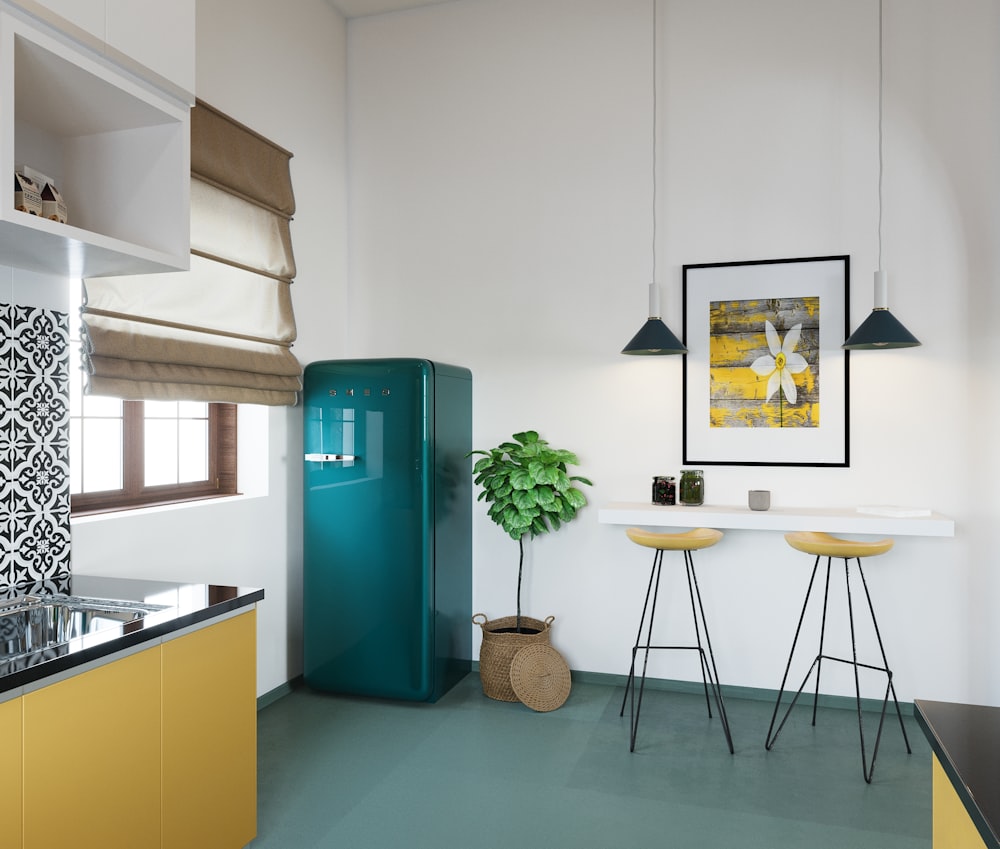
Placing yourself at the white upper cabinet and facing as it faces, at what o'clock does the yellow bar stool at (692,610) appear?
The yellow bar stool is roughly at 10 o'clock from the white upper cabinet.

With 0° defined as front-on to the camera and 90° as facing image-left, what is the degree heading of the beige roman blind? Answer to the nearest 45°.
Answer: approximately 315°

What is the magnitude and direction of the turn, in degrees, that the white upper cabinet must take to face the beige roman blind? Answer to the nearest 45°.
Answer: approximately 135° to its left

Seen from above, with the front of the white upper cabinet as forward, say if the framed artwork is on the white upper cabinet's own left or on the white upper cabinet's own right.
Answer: on the white upper cabinet's own left

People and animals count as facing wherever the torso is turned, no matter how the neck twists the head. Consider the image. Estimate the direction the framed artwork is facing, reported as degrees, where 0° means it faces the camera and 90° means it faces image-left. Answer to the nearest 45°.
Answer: approximately 0°

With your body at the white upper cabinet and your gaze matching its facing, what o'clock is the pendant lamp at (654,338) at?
The pendant lamp is roughly at 10 o'clock from the white upper cabinet.

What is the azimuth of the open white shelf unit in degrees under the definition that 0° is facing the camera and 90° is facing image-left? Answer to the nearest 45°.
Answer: approximately 315°

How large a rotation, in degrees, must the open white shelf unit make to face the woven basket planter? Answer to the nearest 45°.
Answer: approximately 90° to its left

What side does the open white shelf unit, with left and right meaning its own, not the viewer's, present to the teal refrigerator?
left

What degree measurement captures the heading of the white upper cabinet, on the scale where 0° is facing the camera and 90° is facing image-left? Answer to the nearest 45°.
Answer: approximately 315°
